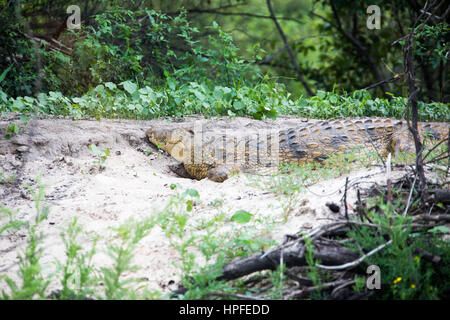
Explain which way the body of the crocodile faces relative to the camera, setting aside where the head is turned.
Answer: to the viewer's left

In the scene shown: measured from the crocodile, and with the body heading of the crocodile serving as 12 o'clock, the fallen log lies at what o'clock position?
The fallen log is roughly at 9 o'clock from the crocodile.
